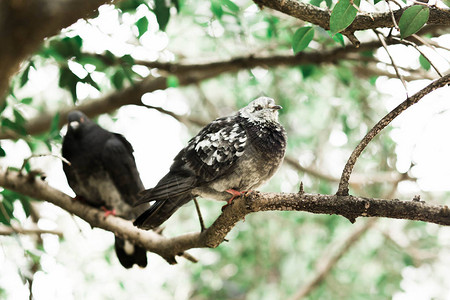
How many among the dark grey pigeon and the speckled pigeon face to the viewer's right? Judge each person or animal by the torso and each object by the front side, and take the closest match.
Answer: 1

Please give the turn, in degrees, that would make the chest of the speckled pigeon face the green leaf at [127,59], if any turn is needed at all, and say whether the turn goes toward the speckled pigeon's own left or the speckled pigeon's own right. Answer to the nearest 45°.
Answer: approximately 135° to the speckled pigeon's own left

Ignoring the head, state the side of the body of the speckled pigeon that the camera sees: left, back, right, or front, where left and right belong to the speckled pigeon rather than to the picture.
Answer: right

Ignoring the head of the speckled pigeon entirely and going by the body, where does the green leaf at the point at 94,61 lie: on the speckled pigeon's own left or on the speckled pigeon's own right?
on the speckled pigeon's own left

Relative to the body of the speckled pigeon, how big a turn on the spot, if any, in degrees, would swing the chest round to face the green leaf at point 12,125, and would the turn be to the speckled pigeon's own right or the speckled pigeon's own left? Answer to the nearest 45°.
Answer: approximately 180°

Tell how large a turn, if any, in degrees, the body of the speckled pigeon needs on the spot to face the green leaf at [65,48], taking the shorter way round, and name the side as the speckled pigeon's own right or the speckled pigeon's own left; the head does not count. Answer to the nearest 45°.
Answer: approximately 135° to the speckled pigeon's own left

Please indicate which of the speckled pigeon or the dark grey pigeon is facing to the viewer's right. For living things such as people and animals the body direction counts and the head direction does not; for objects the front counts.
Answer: the speckled pigeon

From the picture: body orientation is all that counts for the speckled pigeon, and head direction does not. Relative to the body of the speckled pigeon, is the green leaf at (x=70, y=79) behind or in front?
behind
